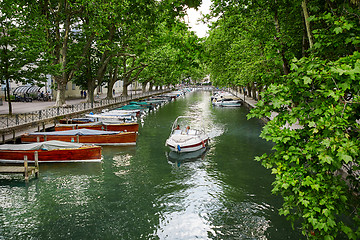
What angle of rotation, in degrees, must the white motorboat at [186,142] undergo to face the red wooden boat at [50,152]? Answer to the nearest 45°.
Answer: approximately 45° to its right

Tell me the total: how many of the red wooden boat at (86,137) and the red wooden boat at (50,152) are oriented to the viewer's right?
2

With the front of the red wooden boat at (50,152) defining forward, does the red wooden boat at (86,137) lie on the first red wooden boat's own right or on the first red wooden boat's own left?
on the first red wooden boat's own left

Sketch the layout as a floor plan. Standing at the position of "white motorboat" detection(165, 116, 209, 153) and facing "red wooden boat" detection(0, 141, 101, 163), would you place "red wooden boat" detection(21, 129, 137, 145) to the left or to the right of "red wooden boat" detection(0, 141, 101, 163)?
right

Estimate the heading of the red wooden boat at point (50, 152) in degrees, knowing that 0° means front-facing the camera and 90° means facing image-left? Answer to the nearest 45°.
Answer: approximately 270°

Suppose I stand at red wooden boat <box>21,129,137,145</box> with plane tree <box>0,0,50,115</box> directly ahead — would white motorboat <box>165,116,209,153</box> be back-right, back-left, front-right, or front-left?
back-right

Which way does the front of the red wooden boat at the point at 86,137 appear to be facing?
to the viewer's right

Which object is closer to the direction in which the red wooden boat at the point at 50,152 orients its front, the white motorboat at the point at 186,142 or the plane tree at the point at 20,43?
the white motorboat

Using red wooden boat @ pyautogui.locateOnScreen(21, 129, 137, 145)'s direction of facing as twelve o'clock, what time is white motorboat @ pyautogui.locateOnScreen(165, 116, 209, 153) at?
The white motorboat is roughly at 1 o'clock from the red wooden boat.
